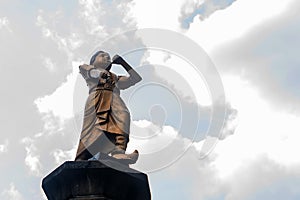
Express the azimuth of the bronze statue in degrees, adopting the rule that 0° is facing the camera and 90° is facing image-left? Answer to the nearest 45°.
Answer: approximately 315°
